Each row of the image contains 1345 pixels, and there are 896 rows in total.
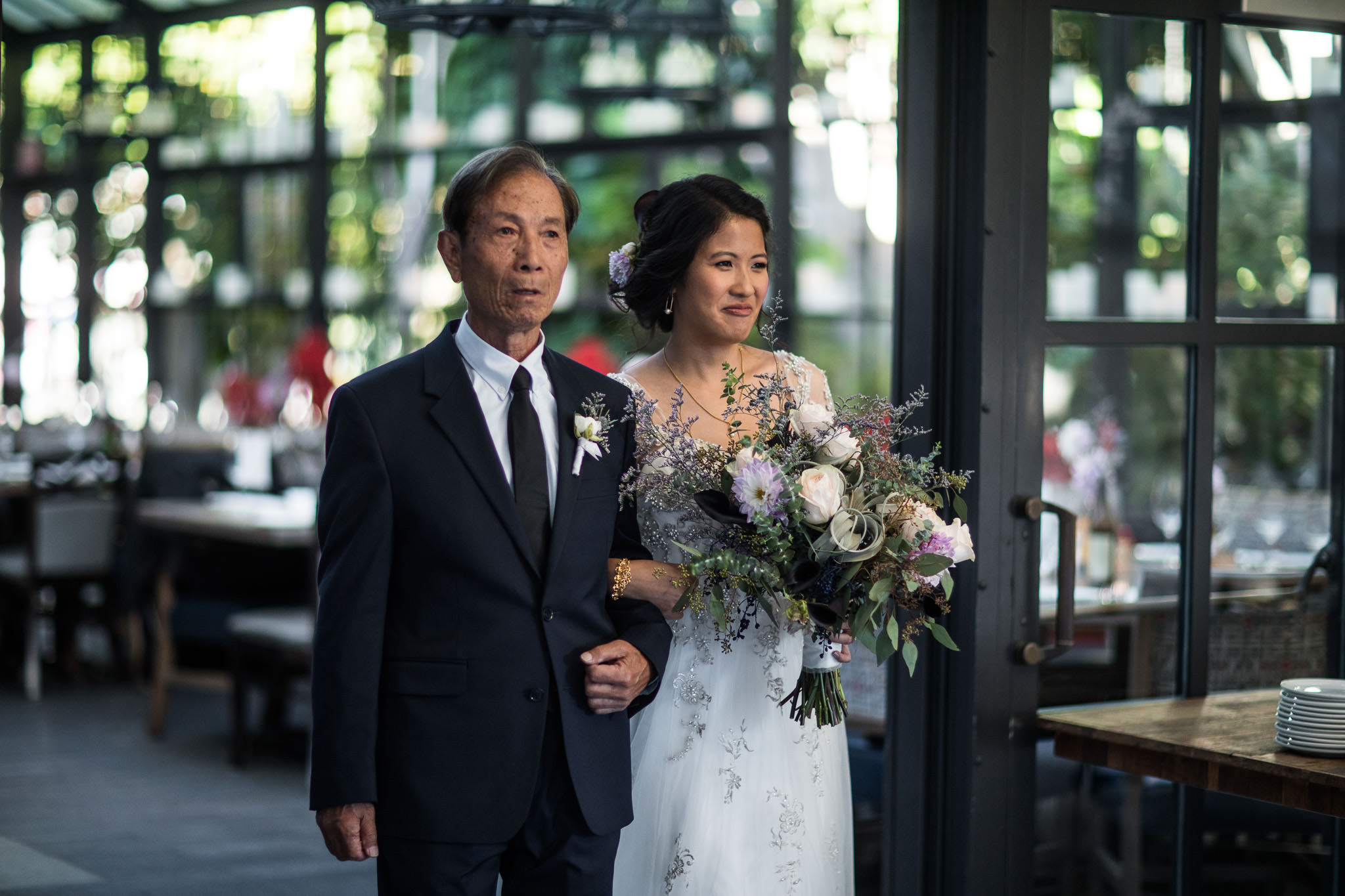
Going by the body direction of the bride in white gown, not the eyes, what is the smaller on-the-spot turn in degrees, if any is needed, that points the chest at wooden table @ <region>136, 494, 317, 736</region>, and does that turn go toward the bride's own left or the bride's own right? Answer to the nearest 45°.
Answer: approximately 180°

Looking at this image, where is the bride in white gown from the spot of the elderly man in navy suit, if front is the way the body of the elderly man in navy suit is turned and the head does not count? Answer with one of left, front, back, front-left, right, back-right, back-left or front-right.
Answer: left

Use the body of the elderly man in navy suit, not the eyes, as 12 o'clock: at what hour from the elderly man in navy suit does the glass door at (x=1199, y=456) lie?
The glass door is roughly at 9 o'clock from the elderly man in navy suit.

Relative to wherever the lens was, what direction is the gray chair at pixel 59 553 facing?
facing away from the viewer and to the left of the viewer

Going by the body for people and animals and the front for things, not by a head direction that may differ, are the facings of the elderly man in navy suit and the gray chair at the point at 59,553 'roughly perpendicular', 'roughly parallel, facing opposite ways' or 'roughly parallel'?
roughly parallel, facing opposite ways

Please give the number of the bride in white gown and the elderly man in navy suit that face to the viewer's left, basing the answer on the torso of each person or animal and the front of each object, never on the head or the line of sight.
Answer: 0

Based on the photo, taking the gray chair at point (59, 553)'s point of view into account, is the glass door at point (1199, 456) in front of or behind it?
behind

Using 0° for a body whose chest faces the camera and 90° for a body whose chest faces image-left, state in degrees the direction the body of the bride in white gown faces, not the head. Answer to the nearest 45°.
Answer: approximately 315°

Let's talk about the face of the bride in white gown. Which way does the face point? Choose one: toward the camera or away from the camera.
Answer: toward the camera

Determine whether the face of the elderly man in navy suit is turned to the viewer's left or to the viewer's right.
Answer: to the viewer's right

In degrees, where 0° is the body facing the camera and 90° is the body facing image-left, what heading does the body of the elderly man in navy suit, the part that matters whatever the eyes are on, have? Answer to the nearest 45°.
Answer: approximately 315°
